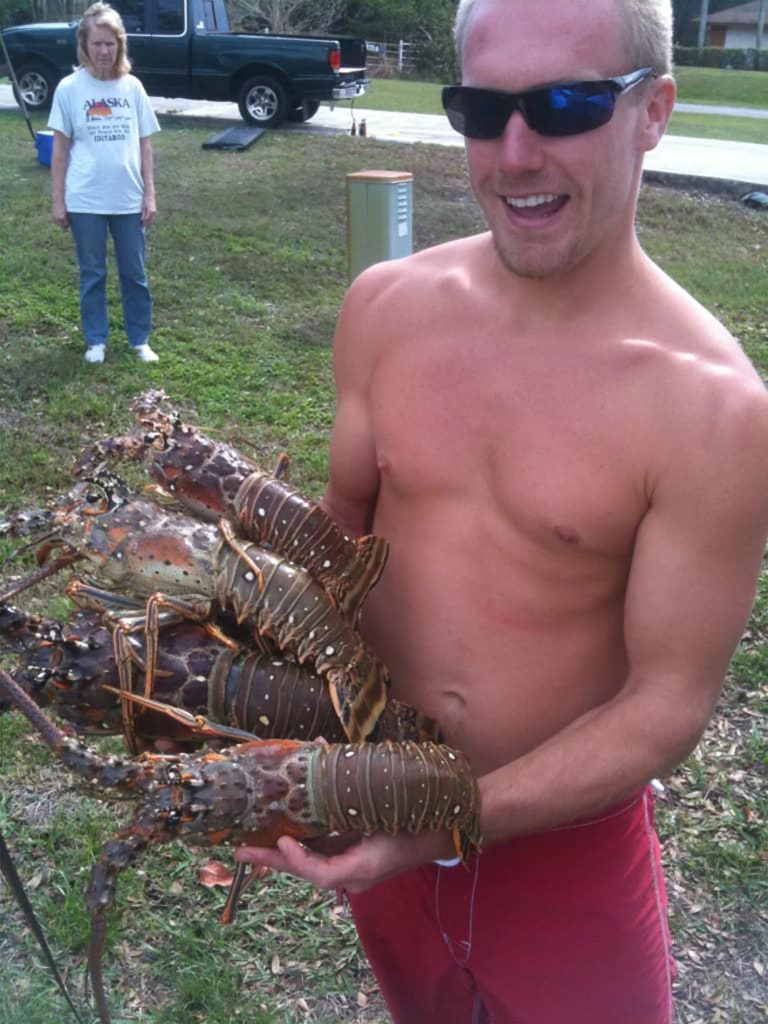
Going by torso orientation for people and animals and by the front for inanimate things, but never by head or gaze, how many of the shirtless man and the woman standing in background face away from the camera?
0

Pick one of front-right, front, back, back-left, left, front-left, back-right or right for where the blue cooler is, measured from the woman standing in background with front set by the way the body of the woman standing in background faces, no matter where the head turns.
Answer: back

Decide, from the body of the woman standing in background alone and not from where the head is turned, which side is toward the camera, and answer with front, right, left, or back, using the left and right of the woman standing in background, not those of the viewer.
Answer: front

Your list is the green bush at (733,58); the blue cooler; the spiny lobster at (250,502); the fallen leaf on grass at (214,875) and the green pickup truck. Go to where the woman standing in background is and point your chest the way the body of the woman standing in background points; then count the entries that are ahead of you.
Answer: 2

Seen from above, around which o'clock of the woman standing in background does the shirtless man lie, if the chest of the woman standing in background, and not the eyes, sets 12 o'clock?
The shirtless man is roughly at 12 o'clock from the woman standing in background.

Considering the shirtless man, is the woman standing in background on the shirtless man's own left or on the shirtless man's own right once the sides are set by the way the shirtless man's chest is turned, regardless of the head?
on the shirtless man's own right

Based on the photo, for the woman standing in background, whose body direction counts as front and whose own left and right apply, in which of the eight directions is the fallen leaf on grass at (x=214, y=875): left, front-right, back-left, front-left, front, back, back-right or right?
front

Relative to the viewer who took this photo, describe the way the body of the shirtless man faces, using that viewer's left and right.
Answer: facing the viewer and to the left of the viewer

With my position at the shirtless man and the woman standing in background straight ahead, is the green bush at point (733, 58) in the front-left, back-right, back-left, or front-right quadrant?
front-right

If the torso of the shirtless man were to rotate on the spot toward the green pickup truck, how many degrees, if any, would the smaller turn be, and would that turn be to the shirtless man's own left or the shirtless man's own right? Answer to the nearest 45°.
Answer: approximately 135° to the shirtless man's own right

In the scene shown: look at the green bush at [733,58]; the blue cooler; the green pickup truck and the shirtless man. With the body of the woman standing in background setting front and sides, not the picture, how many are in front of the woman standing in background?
1

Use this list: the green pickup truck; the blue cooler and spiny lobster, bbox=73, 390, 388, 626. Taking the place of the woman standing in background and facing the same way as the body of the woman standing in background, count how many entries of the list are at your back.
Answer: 2

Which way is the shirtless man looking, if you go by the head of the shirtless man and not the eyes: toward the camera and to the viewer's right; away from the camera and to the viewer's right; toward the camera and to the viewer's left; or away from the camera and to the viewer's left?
toward the camera and to the viewer's left
